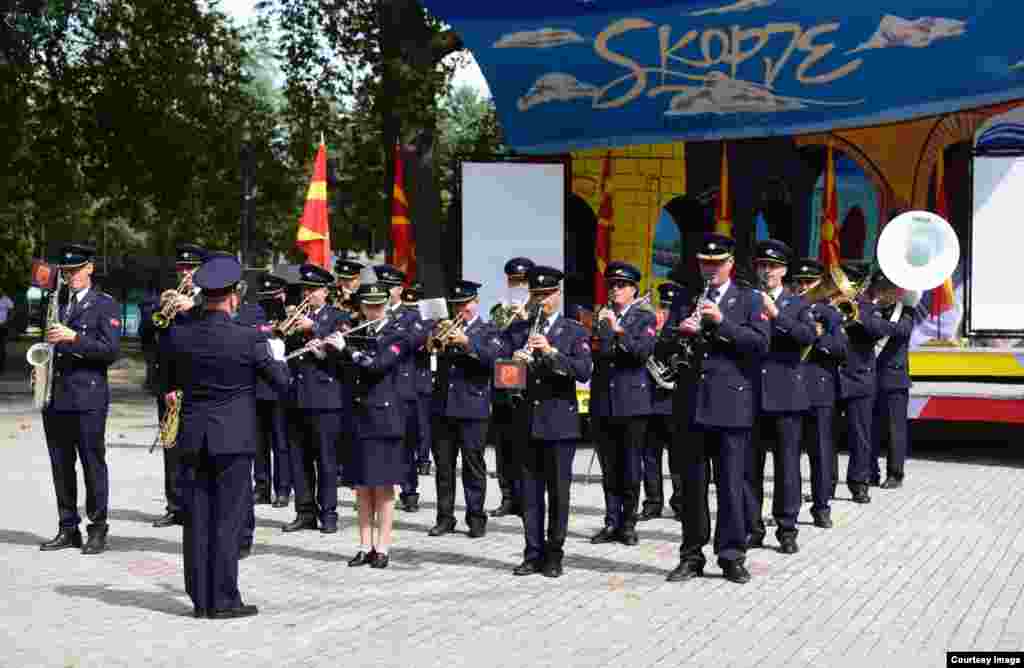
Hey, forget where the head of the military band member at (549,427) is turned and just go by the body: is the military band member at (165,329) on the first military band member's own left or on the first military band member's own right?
on the first military band member's own right

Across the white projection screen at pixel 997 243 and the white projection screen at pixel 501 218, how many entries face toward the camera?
2

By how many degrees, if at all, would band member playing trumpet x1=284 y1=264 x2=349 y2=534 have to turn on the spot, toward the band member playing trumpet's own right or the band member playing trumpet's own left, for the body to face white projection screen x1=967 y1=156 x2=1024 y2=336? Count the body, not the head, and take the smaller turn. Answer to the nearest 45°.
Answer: approximately 180°

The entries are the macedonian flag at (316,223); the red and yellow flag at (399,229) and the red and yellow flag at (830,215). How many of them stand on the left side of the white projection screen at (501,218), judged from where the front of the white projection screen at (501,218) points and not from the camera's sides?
1

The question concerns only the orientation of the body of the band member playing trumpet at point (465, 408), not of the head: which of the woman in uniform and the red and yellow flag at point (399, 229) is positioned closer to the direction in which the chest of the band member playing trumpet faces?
the woman in uniform

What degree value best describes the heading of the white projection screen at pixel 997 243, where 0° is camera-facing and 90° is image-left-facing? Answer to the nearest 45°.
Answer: approximately 0°

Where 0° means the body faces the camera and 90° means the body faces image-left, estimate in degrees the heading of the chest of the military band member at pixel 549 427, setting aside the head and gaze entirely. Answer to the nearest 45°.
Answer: approximately 45°

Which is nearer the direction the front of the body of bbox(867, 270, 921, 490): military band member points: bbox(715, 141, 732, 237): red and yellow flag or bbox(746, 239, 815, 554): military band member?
the military band member

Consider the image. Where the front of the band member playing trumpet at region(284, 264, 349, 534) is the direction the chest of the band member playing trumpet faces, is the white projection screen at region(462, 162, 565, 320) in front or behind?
behind

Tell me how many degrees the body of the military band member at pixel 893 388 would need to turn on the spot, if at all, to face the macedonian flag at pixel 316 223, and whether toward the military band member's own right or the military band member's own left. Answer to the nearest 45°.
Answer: approximately 45° to the military band member's own right

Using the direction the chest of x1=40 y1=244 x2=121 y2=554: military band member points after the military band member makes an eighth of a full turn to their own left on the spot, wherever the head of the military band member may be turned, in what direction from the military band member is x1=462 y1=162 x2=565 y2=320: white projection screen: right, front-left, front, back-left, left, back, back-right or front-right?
back-left

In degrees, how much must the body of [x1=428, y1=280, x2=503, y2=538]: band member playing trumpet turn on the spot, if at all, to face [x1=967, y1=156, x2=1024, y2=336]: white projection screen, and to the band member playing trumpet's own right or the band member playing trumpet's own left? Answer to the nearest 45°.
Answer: approximately 180°
